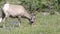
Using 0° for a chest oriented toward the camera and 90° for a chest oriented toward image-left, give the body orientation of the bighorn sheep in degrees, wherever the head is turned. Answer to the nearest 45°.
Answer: approximately 270°
